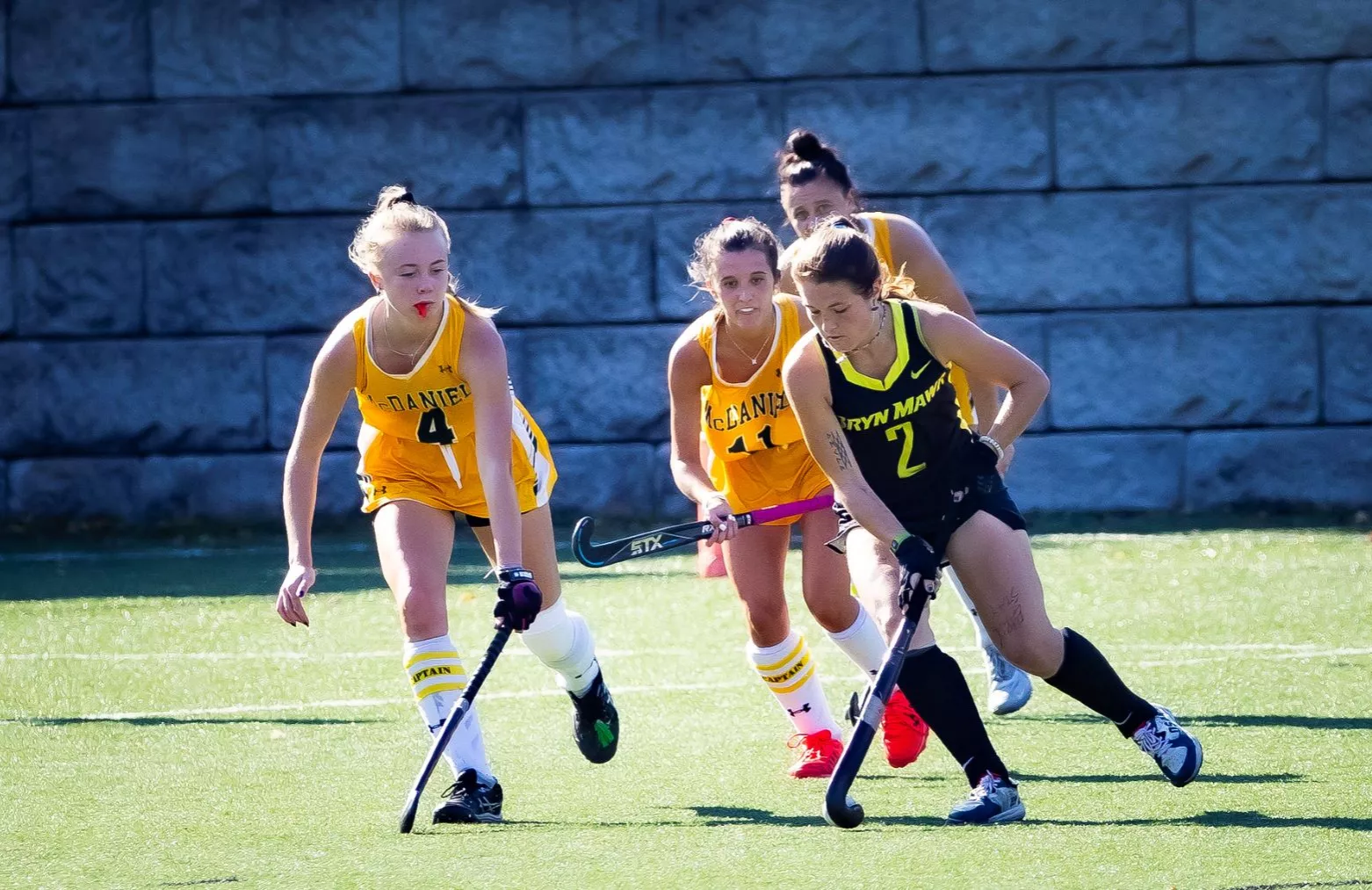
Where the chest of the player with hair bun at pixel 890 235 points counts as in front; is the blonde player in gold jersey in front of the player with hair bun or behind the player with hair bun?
in front

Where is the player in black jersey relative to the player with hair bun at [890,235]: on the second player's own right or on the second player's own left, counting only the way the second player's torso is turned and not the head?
on the second player's own left

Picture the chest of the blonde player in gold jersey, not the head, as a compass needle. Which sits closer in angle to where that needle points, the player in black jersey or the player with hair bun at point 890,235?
the player in black jersey

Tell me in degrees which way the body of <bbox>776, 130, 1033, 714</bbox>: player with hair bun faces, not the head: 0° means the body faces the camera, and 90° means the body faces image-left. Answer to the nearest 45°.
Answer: approximately 45°

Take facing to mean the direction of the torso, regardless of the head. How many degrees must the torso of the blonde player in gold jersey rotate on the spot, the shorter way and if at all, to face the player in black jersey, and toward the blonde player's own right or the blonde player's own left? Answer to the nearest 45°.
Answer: approximately 90° to the blonde player's own left

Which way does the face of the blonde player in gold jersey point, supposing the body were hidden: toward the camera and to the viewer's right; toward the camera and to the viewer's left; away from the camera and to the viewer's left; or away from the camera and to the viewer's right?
toward the camera and to the viewer's right

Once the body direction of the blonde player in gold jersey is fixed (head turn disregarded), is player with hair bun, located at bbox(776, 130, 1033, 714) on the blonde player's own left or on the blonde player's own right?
on the blonde player's own left

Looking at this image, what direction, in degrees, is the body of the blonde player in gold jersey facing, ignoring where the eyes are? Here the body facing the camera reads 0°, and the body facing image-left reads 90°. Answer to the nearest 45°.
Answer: approximately 0°
